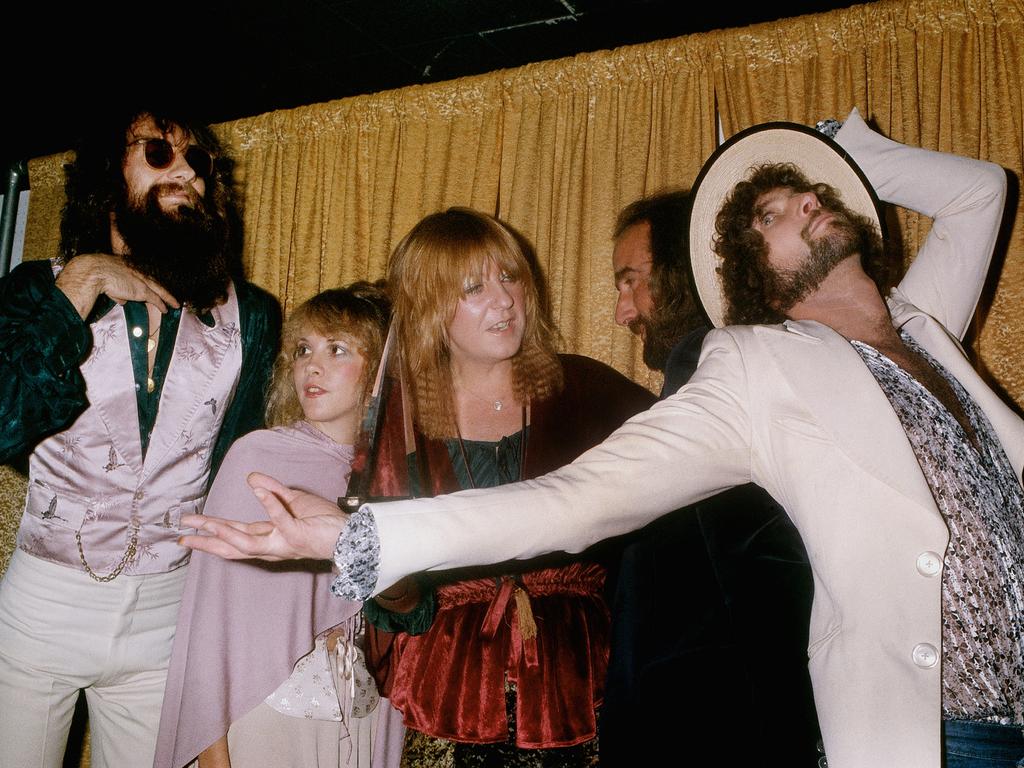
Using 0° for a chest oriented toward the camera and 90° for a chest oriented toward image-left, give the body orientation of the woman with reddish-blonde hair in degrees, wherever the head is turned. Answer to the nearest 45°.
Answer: approximately 0°

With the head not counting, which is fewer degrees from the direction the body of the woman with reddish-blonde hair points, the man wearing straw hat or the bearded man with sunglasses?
the man wearing straw hat

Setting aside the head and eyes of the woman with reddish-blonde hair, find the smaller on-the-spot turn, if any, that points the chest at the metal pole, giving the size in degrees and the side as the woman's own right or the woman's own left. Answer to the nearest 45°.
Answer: approximately 135° to the woman's own right

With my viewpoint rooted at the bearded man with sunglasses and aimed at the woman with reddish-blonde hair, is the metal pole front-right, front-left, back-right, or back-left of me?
back-left

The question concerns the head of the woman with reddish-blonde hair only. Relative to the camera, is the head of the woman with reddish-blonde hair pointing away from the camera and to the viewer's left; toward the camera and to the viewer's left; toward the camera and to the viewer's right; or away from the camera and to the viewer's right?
toward the camera and to the viewer's right

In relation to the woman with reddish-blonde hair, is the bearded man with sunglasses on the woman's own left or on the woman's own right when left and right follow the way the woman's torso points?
on the woman's own right

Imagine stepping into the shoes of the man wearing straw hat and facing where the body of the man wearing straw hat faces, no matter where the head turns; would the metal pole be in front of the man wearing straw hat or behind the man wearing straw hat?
behind

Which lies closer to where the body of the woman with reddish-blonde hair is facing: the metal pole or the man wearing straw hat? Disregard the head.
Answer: the man wearing straw hat
